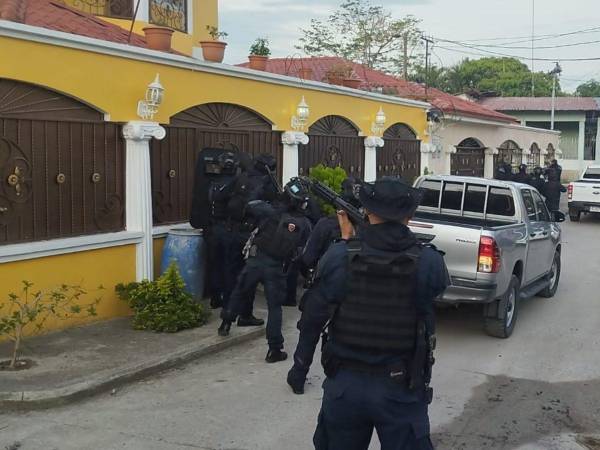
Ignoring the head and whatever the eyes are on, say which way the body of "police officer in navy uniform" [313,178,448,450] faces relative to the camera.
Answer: away from the camera

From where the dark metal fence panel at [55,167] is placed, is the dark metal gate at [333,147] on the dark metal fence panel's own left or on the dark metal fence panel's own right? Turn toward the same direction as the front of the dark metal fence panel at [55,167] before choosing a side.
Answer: on the dark metal fence panel's own left

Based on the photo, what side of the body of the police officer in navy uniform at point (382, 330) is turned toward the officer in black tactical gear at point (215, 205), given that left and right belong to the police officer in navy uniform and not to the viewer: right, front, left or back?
front

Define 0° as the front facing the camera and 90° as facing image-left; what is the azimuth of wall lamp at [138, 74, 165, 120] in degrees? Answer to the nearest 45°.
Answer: approximately 315°

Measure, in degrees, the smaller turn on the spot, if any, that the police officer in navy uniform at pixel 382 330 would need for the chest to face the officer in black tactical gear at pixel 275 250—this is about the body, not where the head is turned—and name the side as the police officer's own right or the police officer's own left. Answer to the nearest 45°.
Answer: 0° — they already face them

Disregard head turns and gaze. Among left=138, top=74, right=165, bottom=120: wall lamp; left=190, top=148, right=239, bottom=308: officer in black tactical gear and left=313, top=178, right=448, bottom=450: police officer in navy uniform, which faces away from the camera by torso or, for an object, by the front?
the police officer in navy uniform

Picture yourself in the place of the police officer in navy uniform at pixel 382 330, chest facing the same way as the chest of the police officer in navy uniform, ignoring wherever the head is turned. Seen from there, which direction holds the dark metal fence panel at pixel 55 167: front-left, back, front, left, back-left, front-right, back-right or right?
front-left

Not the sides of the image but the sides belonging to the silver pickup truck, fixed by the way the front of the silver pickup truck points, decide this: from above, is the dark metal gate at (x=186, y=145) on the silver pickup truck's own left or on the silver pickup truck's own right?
on the silver pickup truck's own left

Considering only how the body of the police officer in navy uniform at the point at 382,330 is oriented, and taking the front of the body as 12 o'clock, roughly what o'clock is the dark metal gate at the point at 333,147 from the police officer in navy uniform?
The dark metal gate is roughly at 12 o'clock from the police officer in navy uniform.

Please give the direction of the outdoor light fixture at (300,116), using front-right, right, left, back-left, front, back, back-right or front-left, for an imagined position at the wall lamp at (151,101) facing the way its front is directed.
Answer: left

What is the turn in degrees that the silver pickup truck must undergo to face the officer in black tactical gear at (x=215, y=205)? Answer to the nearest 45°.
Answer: approximately 135° to its left

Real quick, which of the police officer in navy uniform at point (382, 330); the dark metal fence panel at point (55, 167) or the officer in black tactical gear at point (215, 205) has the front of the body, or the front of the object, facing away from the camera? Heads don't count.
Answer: the police officer in navy uniform

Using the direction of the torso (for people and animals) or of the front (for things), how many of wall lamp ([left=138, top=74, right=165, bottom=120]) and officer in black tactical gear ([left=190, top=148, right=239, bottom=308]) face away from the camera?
0

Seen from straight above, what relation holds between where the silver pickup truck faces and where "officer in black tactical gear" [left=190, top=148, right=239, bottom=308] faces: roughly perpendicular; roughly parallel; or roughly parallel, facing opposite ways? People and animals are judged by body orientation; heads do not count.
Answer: roughly perpendicular

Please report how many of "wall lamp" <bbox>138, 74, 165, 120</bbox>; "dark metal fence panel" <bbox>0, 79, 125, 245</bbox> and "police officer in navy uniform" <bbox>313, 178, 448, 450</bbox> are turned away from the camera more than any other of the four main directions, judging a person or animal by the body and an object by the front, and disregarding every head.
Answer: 1

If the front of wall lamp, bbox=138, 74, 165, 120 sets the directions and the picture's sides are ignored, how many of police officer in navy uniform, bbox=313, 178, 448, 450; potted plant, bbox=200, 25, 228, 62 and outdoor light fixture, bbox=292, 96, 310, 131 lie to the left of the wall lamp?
2
